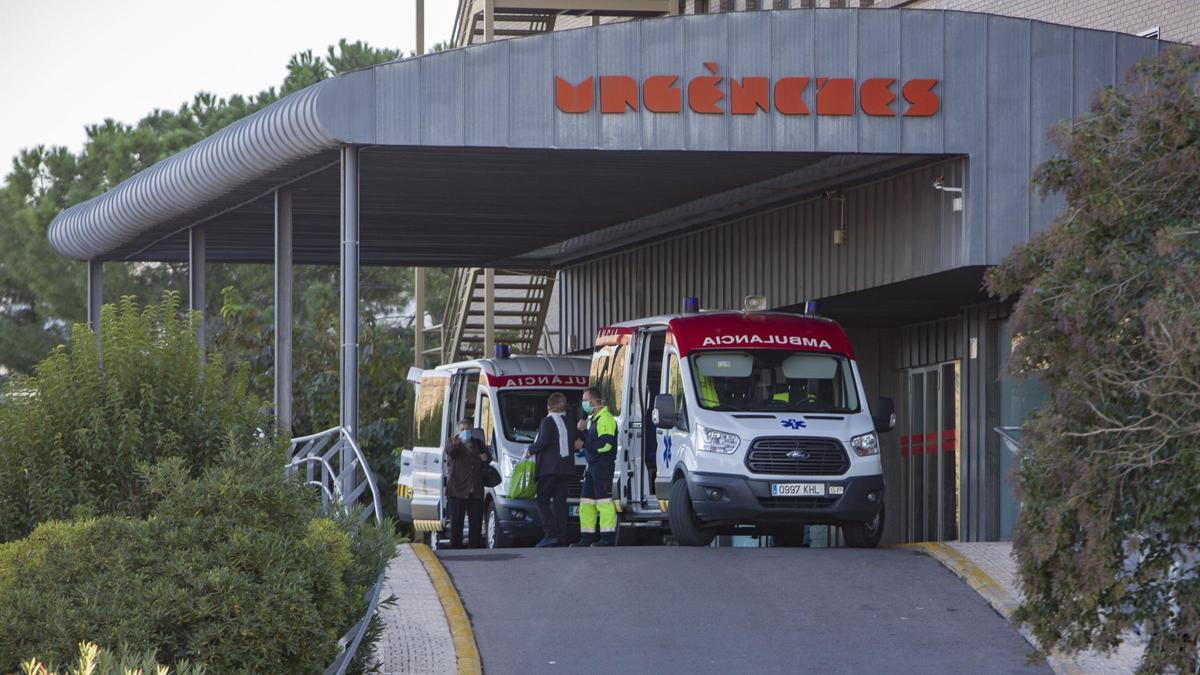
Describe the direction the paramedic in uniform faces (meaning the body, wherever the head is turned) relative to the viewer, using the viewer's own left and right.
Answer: facing to the left of the viewer

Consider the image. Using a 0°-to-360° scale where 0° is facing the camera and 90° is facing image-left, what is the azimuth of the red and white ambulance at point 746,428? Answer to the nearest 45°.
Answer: approximately 315°

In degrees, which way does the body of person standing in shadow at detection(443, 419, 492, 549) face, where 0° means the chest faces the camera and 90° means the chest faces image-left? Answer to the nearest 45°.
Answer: approximately 0°

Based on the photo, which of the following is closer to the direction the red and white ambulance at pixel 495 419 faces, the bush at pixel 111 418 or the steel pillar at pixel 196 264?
the bush

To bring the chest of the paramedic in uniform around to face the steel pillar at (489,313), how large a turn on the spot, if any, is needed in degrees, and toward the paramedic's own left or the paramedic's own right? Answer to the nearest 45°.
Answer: approximately 90° to the paramedic's own right
